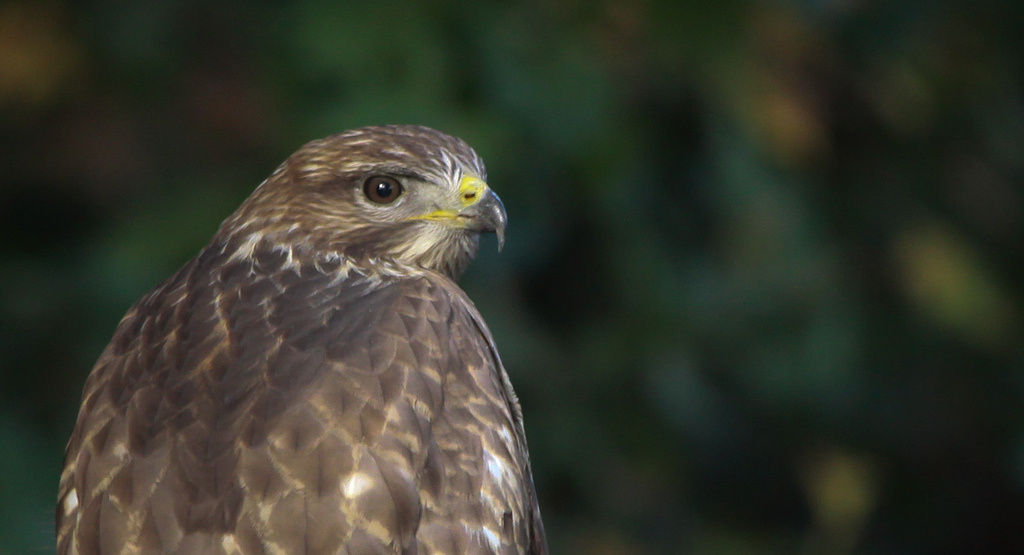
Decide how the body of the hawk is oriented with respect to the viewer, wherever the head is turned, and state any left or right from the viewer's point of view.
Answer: facing away from the viewer and to the right of the viewer
